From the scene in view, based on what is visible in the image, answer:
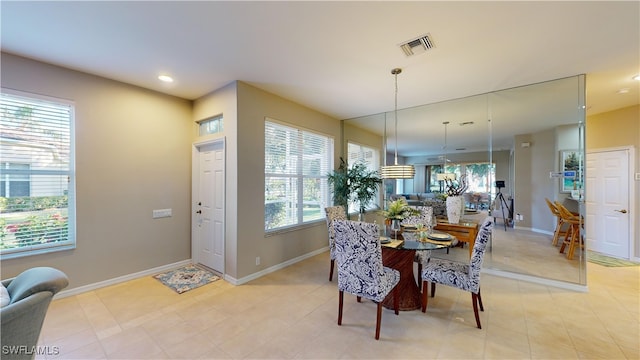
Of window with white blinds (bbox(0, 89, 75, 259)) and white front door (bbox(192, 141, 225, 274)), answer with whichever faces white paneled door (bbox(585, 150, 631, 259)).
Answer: the window with white blinds

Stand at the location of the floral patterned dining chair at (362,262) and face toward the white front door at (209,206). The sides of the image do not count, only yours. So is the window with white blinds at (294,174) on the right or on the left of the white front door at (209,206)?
right

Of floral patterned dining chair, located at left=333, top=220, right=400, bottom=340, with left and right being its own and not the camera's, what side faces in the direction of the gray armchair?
back

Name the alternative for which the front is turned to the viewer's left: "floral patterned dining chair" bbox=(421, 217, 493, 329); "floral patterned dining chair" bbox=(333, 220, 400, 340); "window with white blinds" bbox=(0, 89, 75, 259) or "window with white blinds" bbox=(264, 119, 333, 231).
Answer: "floral patterned dining chair" bbox=(421, 217, 493, 329)

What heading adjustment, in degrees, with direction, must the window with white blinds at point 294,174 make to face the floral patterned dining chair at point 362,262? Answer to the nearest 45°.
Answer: approximately 45° to its right

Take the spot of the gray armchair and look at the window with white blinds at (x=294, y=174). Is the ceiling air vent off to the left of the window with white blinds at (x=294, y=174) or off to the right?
right

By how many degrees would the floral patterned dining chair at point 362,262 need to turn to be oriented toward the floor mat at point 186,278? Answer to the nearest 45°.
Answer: approximately 135° to its left

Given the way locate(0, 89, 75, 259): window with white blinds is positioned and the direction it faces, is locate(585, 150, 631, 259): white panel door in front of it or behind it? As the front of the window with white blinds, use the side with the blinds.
in front

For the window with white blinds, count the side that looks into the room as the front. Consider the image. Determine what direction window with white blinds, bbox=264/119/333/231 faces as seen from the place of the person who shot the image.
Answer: facing the viewer and to the right of the viewer

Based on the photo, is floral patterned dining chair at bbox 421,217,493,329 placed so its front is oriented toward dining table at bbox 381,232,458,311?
yes

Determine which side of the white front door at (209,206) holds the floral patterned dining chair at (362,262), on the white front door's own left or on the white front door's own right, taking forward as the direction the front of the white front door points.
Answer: on the white front door's own left

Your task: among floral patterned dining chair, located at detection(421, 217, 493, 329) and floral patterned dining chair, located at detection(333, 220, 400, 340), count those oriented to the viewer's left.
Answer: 1

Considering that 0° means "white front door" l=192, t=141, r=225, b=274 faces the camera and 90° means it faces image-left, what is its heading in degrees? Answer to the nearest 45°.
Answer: approximately 45°

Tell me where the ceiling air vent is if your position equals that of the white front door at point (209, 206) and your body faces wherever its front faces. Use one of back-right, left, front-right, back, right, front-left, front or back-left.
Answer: left

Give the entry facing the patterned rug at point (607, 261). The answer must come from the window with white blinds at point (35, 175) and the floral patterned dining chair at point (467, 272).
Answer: the window with white blinds

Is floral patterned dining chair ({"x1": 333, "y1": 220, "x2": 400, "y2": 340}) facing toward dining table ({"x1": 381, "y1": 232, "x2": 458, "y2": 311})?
yes
